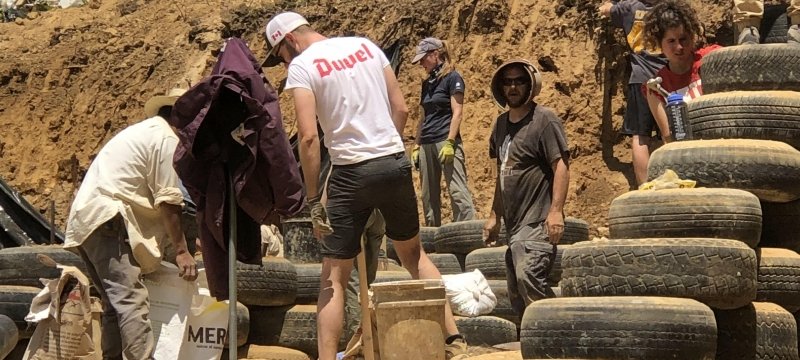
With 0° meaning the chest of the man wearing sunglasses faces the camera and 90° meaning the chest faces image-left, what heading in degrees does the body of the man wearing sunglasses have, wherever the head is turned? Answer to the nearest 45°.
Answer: approximately 45°

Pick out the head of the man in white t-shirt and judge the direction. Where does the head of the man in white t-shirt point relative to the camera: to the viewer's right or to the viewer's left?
to the viewer's left

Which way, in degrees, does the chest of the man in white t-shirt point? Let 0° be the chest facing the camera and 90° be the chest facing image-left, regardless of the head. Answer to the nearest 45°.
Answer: approximately 135°

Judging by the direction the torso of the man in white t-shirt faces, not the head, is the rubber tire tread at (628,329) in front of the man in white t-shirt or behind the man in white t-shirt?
behind

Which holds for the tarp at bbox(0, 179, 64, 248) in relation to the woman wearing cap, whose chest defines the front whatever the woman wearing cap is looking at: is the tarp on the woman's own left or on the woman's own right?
on the woman's own right
